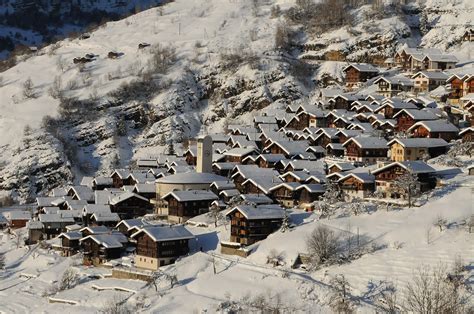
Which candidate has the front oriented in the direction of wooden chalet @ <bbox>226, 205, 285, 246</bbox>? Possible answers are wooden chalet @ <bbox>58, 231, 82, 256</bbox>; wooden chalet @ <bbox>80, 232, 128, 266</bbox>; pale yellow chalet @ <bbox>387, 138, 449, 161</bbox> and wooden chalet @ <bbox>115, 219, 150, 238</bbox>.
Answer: pale yellow chalet @ <bbox>387, 138, 449, 161</bbox>

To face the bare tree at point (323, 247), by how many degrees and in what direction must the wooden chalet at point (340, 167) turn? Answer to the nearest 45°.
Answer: approximately 45° to its left

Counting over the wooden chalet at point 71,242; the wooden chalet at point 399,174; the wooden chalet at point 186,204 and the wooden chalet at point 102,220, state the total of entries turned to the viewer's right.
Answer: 0

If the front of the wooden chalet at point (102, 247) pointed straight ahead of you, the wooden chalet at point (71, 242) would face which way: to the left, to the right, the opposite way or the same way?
the same way

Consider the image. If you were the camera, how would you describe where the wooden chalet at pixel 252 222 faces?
facing the viewer and to the left of the viewer

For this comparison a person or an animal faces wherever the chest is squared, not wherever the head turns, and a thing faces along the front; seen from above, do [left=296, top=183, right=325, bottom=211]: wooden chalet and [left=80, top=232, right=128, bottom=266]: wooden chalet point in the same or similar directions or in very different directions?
same or similar directions

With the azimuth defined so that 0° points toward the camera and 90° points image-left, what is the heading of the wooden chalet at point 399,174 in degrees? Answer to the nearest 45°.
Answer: approximately 45°

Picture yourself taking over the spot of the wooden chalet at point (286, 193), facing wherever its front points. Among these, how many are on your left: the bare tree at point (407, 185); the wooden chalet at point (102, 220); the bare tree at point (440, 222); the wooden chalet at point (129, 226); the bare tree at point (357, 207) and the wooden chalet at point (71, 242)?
3

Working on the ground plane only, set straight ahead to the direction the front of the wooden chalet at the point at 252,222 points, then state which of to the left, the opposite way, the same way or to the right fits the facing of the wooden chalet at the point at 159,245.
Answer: the same way

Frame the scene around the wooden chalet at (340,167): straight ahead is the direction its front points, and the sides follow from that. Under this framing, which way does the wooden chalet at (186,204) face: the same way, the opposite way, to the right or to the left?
the same way

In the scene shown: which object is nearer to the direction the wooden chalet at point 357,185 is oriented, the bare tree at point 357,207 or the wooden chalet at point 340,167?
the bare tree

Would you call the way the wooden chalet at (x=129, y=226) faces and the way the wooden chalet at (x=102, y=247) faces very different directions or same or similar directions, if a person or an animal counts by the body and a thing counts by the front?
same or similar directions

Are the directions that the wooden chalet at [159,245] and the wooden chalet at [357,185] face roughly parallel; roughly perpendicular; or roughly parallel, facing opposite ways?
roughly parallel

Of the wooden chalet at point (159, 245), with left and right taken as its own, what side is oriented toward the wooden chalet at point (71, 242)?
right

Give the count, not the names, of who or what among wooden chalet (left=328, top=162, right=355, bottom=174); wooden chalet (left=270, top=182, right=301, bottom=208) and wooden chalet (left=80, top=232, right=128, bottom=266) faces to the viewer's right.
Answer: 0

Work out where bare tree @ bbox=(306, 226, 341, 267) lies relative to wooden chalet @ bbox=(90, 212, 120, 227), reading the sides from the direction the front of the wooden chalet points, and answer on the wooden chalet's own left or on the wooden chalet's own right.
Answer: on the wooden chalet's own left

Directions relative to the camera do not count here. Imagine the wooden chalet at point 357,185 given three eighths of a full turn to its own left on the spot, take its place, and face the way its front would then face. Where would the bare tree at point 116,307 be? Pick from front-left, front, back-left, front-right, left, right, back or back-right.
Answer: back-right

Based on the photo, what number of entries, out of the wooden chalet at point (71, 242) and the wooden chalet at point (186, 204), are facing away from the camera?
0
